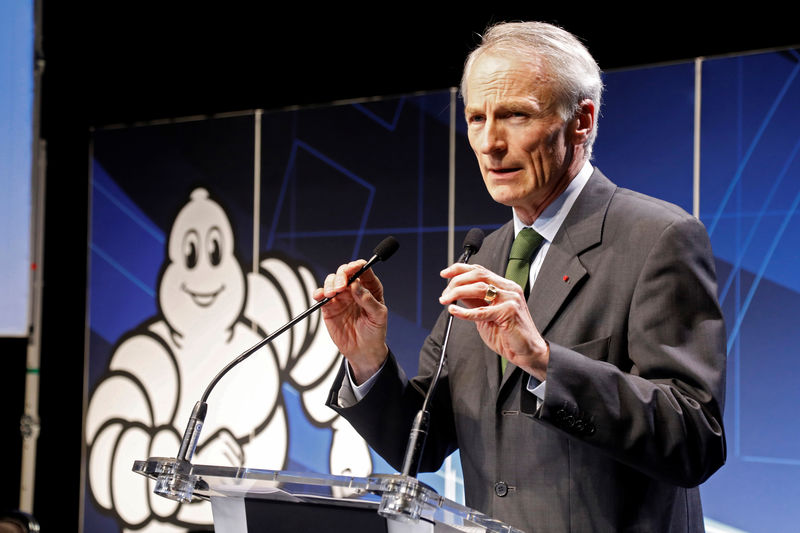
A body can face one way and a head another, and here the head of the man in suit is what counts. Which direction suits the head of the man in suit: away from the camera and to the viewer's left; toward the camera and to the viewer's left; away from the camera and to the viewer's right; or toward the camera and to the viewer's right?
toward the camera and to the viewer's left

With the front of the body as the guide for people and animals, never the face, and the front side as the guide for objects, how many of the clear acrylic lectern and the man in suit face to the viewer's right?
0

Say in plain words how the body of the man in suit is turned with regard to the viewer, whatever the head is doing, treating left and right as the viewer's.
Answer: facing the viewer and to the left of the viewer
